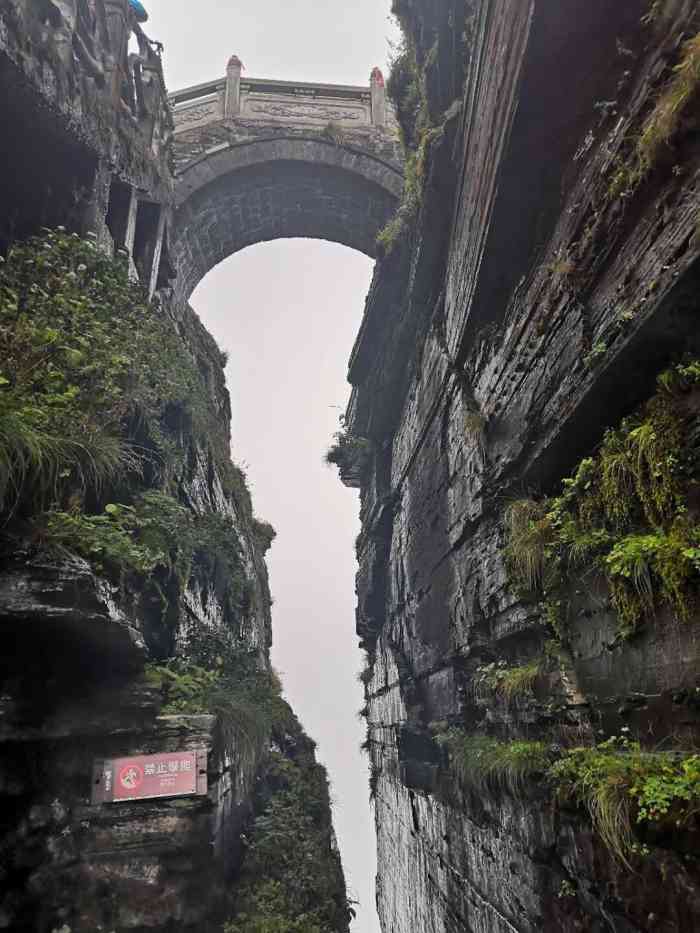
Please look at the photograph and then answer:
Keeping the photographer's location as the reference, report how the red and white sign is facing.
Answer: facing the viewer

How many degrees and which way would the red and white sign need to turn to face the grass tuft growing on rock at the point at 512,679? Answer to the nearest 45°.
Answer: approximately 45° to its left

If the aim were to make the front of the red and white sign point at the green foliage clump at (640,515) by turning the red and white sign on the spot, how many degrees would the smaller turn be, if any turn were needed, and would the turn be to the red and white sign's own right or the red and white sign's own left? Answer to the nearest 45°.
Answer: approximately 45° to the red and white sign's own left

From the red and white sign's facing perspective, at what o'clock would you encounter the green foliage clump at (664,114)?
The green foliage clump is roughly at 11 o'clock from the red and white sign.

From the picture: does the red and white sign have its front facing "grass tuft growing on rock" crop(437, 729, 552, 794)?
no

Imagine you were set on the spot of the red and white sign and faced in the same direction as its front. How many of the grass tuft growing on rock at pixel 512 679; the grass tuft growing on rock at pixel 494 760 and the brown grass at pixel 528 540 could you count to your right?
0

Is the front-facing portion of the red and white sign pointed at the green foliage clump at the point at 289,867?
no

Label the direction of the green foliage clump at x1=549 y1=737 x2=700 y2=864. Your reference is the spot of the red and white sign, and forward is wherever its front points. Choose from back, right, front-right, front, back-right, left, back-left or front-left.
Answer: front-left
